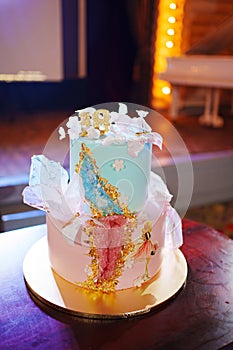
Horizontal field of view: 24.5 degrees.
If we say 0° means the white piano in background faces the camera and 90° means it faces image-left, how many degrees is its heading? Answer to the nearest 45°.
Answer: approximately 90°

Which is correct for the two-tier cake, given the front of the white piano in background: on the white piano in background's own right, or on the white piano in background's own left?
on the white piano in background's own left

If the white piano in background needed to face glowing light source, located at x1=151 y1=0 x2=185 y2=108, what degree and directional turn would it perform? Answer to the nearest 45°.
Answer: approximately 45° to its right

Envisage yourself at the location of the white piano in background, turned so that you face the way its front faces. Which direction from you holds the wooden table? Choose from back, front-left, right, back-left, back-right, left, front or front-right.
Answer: left

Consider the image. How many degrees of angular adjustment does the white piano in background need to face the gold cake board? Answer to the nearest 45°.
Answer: approximately 90° to its left
